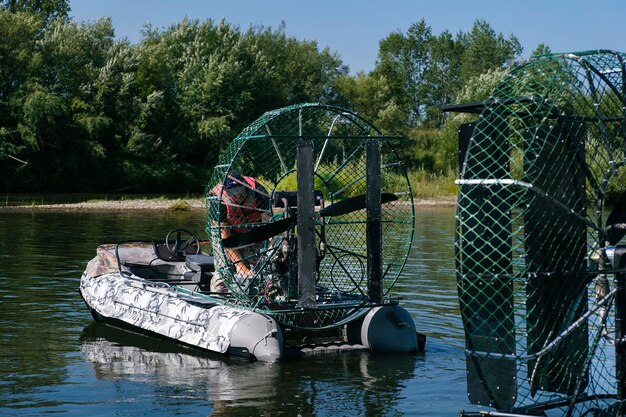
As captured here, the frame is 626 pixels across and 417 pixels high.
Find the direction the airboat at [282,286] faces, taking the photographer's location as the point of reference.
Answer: facing away from the viewer and to the left of the viewer
